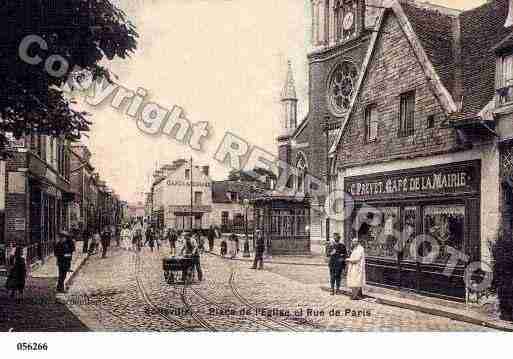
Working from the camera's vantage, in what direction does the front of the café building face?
facing the viewer and to the left of the viewer

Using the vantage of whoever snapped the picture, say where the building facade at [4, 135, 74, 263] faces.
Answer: facing the viewer and to the right of the viewer

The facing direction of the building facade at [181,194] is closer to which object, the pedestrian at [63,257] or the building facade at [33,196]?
the pedestrian

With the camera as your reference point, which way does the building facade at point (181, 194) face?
facing the viewer

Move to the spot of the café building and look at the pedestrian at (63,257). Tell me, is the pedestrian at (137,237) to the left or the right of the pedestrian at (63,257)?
right

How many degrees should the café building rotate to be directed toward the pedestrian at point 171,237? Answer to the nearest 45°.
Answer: approximately 90° to its right

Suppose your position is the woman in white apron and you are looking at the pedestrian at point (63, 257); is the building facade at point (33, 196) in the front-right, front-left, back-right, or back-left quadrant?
front-right
